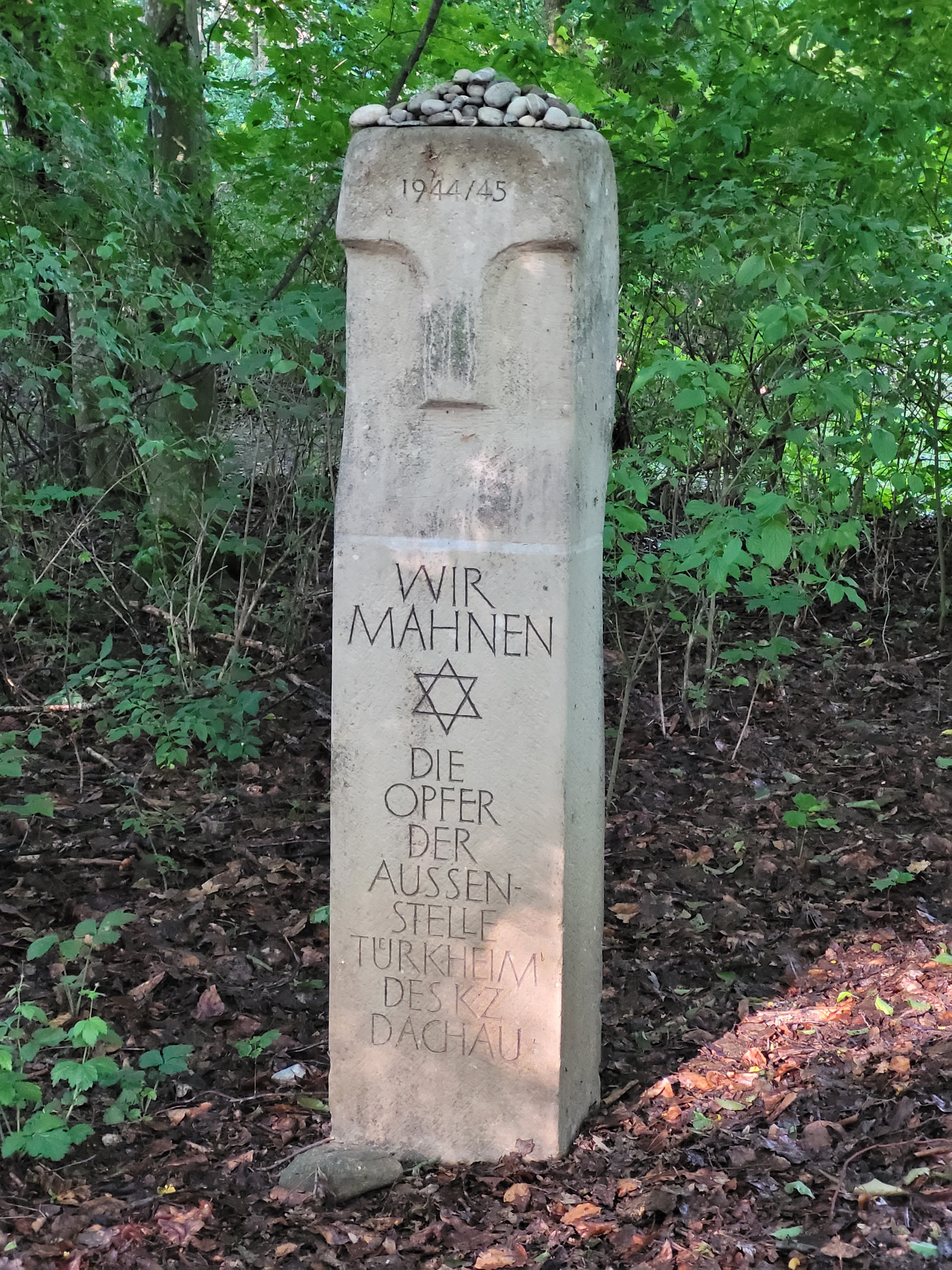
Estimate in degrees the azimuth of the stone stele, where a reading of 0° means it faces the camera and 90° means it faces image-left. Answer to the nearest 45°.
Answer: approximately 0°

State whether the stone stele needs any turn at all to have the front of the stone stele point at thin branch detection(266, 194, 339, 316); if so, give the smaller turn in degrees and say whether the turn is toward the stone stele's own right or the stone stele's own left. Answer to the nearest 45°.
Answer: approximately 180°

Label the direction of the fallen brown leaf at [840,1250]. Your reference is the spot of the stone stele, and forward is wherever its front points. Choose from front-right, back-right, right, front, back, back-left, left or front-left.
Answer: front-left

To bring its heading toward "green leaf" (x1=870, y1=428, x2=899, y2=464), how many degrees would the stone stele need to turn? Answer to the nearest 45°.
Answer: approximately 135° to its left
